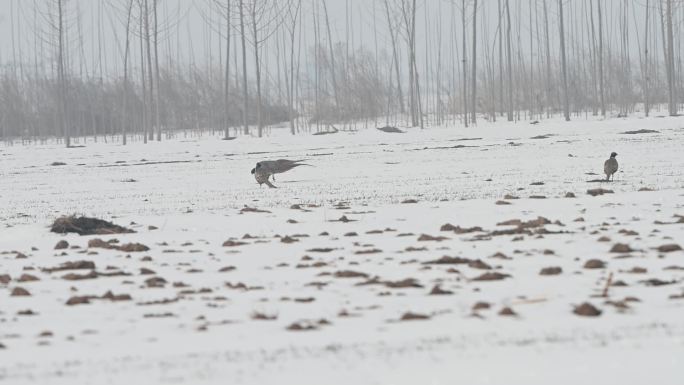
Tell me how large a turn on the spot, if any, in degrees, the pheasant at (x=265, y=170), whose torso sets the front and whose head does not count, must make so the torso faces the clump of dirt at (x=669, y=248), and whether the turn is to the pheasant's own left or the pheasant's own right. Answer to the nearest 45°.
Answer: approximately 90° to the pheasant's own left

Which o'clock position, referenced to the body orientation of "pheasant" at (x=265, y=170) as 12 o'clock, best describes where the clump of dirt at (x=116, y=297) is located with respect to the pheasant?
The clump of dirt is roughly at 9 o'clock from the pheasant.

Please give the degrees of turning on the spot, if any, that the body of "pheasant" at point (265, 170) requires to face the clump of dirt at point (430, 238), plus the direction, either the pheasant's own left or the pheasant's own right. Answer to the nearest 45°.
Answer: approximately 90° to the pheasant's own left

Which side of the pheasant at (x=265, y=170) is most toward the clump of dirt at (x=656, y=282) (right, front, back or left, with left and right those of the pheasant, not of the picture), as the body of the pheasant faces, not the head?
left

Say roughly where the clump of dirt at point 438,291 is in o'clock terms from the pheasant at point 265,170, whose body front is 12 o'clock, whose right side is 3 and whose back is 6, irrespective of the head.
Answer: The clump of dirt is roughly at 9 o'clock from the pheasant.

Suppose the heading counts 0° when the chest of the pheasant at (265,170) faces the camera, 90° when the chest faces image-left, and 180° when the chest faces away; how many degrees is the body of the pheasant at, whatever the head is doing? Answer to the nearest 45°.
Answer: approximately 90°

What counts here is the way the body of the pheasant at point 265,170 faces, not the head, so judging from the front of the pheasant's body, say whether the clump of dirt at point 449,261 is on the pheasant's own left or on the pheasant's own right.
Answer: on the pheasant's own left

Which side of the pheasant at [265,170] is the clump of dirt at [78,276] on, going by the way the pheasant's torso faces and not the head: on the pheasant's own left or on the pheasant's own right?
on the pheasant's own left

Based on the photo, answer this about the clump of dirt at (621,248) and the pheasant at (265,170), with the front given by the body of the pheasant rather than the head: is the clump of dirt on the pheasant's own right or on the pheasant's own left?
on the pheasant's own left

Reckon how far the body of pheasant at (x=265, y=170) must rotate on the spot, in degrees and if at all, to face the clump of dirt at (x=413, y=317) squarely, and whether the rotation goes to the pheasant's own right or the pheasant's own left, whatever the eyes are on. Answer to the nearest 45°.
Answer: approximately 90° to the pheasant's own left
